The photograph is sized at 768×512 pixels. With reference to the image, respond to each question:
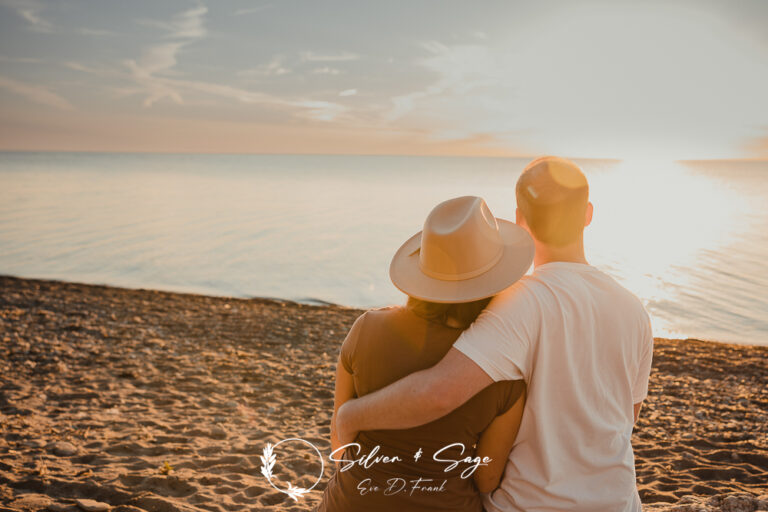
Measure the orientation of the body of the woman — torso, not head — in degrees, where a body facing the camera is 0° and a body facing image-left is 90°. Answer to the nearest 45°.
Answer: approximately 180°

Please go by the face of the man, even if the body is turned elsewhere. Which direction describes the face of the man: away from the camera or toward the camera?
away from the camera

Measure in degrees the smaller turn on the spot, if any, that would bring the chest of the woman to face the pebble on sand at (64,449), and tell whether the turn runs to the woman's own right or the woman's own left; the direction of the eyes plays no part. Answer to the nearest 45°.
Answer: approximately 45° to the woman's own left

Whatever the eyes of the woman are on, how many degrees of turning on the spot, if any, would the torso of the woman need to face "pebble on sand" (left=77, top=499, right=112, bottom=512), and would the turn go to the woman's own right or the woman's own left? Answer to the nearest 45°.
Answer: approximately 45° to the woman's own left
